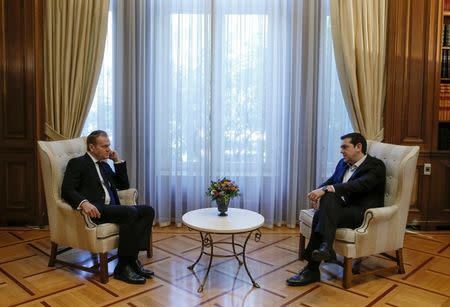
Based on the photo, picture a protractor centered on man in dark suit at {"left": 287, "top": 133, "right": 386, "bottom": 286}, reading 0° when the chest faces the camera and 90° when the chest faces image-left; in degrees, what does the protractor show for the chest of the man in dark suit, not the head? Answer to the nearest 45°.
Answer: approximately 45°

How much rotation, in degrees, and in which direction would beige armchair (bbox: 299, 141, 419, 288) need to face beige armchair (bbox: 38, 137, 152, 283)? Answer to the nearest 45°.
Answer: approximately 45° to its right

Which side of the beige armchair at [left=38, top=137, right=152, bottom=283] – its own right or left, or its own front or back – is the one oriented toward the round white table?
front

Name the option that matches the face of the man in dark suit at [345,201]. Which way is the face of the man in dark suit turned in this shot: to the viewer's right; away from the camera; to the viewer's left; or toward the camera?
to the viewer's left

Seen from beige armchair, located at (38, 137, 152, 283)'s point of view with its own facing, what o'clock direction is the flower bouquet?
The flower bouquet is roughly at 11 o'clock from the beige armchair.

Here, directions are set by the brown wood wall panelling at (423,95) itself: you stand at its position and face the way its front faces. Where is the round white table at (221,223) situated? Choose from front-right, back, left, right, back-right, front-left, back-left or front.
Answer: front-right

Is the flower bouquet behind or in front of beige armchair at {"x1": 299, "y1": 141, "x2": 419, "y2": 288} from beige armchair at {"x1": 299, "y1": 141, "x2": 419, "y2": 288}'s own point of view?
in front

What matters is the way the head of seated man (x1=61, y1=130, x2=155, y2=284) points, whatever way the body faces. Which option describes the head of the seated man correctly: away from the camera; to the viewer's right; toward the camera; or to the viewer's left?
to the viewer's right
